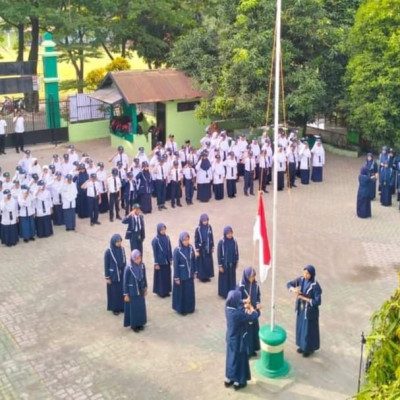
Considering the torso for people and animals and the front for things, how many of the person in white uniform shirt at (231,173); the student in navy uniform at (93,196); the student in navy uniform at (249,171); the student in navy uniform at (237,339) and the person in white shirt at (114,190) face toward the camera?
4

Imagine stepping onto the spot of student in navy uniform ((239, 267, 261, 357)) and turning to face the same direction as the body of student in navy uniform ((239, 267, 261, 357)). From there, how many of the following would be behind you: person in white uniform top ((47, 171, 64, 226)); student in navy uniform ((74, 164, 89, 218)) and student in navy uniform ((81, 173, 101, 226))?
3

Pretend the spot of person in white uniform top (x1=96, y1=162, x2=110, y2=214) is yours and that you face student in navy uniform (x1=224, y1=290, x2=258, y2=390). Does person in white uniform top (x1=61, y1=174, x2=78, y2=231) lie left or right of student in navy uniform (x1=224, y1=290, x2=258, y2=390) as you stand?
right

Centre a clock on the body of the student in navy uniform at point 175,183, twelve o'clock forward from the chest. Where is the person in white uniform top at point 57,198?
the person in white uniform top at point 57,198 is roughly at 2 o'clock from the student in navy uniform at point 175,183.

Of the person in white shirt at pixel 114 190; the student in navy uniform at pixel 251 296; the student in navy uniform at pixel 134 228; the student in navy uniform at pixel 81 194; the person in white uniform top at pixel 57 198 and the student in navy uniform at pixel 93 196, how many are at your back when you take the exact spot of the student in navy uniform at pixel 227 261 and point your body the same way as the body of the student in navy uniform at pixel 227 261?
5

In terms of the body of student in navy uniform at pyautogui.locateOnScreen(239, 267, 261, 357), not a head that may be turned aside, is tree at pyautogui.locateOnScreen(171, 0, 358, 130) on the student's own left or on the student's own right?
on the student's own left

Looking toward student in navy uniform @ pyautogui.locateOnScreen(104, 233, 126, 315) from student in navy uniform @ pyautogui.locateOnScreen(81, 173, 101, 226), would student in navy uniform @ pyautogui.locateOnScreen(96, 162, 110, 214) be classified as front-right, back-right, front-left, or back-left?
back-left

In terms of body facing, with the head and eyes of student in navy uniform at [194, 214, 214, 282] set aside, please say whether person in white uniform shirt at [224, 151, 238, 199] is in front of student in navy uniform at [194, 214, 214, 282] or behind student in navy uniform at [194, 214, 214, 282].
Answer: behind

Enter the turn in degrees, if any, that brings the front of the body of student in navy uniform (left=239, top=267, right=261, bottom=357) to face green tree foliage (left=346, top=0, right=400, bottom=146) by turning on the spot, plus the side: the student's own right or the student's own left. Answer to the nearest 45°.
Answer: approximately 135° to the student's own left

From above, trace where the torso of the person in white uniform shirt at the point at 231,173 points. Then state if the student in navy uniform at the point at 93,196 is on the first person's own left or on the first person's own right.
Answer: on the first person's own right

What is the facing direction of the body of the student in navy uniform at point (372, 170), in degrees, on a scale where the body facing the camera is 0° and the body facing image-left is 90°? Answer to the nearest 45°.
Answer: approximately 45°

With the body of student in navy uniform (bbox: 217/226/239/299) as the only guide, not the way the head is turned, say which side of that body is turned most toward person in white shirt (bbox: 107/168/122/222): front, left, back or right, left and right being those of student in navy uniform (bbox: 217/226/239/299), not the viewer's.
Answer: back

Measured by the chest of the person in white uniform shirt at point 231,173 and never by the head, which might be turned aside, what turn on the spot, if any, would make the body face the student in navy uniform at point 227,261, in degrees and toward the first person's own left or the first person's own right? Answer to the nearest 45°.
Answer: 0° — they already face them
